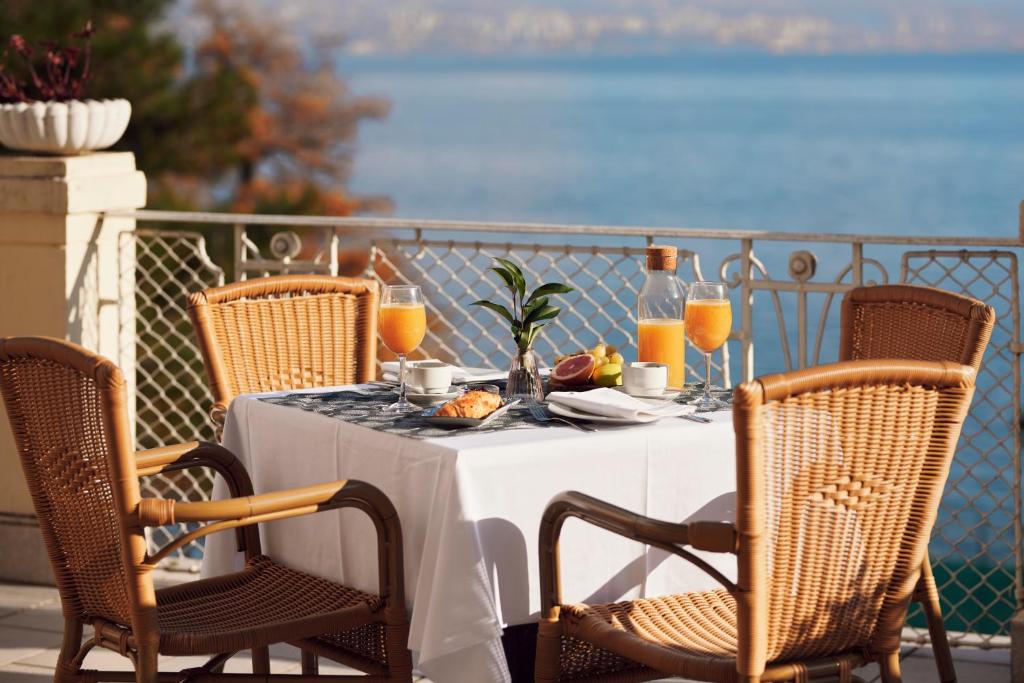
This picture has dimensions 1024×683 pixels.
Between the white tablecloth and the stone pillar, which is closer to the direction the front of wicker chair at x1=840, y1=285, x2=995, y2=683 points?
the white tablecloth

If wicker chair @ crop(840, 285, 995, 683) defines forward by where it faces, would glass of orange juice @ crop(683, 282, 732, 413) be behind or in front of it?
in front

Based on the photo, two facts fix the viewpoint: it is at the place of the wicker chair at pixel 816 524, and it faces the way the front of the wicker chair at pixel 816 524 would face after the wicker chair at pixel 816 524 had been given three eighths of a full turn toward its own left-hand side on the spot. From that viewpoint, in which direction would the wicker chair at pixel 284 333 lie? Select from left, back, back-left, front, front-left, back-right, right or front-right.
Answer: back-right

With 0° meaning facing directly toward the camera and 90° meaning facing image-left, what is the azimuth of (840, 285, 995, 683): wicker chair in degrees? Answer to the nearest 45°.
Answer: approximately 45°

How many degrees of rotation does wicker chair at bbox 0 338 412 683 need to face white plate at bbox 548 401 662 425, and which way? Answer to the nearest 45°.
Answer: approximately 45° to its right

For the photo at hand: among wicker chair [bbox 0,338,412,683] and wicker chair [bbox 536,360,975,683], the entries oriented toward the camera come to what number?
0

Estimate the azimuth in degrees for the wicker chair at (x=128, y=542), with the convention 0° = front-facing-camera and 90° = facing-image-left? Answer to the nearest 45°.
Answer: approximately 225°

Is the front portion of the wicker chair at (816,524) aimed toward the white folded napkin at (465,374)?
yes

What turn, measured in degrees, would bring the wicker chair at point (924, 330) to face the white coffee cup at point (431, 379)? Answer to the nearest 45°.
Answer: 0° — it already faces it

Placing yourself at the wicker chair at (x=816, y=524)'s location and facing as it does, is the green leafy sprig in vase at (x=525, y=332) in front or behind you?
in front

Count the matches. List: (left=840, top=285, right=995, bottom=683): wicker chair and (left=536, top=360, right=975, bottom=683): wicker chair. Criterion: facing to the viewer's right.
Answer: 0

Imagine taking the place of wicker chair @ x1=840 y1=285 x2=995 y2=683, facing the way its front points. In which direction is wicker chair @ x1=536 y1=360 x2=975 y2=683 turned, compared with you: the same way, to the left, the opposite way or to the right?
to the right

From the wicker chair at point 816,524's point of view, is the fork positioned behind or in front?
in front

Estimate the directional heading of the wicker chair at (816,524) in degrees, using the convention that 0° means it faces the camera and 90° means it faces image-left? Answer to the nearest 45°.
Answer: approximately 135°

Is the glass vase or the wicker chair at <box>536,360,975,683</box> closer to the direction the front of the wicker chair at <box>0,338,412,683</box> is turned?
the glass vase

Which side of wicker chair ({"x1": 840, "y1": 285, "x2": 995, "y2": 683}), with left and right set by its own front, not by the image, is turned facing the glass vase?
front
